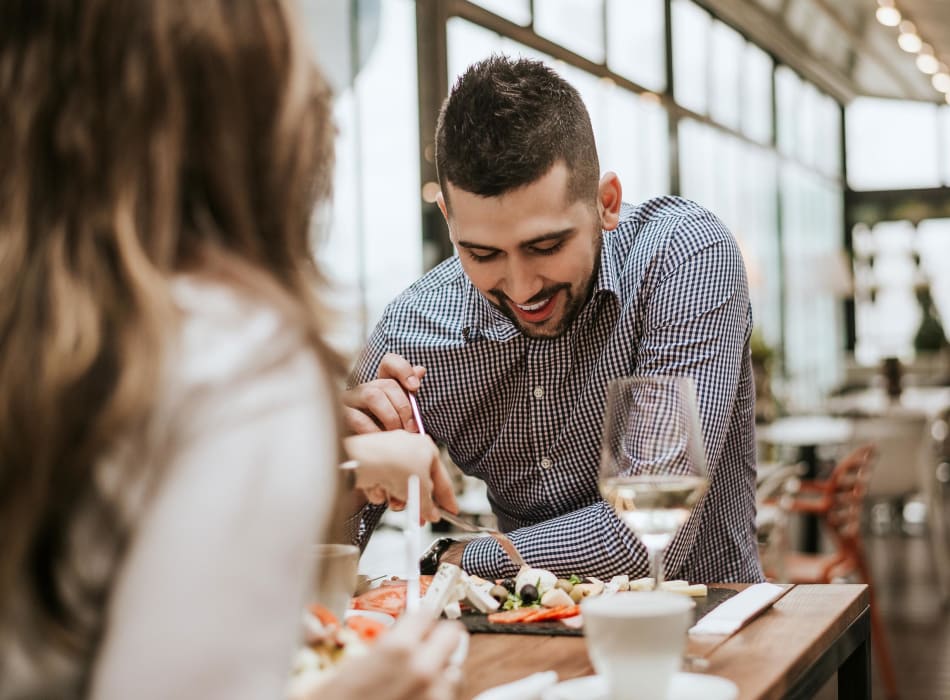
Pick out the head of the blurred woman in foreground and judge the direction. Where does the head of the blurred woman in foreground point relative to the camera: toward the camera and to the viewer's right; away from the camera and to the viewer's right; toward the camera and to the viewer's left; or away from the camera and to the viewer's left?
away from the camera and to the viewer's right

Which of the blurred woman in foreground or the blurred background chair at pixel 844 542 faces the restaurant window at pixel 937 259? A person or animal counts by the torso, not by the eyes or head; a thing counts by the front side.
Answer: the blurred woman in foreground

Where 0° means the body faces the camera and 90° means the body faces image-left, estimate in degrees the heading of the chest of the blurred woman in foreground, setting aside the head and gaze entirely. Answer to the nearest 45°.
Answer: approximately 225°

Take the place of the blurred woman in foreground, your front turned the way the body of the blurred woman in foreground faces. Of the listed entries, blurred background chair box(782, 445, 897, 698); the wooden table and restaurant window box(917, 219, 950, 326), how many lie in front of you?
3

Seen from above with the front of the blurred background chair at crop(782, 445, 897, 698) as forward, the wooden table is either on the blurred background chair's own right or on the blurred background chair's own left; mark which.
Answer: on the blurred background chair's own left

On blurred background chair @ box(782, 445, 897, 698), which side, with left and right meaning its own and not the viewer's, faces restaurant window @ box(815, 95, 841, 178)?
right

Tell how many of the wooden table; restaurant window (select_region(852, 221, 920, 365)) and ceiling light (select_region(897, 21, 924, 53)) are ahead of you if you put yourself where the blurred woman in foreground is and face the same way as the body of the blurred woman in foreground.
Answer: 3

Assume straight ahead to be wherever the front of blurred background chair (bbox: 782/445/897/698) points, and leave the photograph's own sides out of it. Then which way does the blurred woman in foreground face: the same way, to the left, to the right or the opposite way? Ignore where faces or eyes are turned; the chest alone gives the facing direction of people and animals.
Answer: to the right

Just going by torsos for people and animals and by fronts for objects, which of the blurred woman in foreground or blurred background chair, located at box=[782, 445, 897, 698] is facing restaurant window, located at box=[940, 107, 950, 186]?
the blurred woman in foreground

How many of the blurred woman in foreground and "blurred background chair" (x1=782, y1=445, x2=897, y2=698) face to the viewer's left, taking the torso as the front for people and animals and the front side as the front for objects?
1

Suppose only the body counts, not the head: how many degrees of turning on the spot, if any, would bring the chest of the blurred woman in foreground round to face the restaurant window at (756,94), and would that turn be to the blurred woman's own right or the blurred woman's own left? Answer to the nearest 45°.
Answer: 0° — they already face it

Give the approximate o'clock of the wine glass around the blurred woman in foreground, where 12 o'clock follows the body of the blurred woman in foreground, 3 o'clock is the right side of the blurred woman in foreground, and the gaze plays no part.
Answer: The wine glass is roughly at 12 o'clock from the blurred woman in foreground.

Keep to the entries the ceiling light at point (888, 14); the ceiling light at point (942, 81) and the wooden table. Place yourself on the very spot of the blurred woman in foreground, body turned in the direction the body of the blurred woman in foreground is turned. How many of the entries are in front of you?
3

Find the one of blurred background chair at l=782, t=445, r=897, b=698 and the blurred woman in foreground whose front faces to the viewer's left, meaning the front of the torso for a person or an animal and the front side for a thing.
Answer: the blurred background chair

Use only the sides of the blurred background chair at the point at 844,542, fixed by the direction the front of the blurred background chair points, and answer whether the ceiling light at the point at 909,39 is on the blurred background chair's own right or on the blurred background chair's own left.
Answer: on the blurred background chair's own right

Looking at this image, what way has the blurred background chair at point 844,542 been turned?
to the viewer's left
